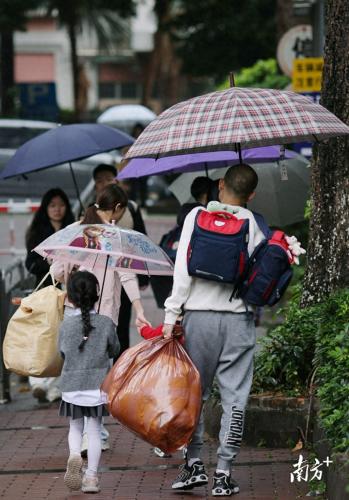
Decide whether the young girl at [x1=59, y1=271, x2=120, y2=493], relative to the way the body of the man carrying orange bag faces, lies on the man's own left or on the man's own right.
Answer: on the man's own left

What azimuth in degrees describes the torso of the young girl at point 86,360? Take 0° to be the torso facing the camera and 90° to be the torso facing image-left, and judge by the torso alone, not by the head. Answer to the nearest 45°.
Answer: approximately 180°

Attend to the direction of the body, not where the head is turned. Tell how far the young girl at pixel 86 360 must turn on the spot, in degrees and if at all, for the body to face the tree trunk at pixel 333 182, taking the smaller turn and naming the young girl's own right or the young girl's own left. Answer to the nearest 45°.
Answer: approximately 45° to the young girl's own right

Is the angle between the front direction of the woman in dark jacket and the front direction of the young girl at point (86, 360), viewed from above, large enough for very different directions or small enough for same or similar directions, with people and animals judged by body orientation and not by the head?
very different directions

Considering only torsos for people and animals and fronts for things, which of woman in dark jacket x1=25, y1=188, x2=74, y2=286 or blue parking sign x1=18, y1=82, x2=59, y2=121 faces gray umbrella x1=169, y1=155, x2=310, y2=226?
the blue parking sign

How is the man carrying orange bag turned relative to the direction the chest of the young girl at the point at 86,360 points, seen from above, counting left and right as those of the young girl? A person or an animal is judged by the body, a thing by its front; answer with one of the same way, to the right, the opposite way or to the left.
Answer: the same way

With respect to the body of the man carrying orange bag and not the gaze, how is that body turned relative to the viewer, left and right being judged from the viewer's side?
facing away from the viewer

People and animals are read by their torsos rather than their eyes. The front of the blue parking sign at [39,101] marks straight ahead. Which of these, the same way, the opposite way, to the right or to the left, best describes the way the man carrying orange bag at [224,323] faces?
the opposite way

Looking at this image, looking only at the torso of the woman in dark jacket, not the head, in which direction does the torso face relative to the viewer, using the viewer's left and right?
facing the viewer

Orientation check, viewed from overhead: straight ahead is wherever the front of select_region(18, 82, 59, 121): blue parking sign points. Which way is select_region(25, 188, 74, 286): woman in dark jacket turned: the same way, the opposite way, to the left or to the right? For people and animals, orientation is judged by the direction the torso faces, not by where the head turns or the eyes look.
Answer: the same way

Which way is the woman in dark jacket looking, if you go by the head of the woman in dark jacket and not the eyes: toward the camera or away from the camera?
toward the camera

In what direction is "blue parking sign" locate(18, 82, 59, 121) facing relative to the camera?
toward the camera

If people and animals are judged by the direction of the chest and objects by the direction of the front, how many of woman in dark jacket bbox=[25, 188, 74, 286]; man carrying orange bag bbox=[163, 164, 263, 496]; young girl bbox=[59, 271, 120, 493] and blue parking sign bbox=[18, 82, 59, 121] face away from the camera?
2

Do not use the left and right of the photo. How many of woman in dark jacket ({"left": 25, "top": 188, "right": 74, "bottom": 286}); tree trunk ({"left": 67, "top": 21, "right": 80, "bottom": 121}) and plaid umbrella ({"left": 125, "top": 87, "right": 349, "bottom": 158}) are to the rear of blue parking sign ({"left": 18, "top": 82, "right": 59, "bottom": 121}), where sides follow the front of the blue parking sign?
1

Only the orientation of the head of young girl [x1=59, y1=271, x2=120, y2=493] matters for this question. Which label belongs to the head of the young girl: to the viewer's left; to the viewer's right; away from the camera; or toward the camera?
away from the camera
